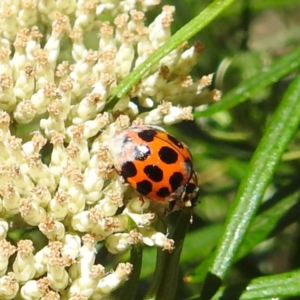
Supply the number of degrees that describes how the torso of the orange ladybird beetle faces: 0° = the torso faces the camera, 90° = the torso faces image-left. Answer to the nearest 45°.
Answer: approximately 315°
